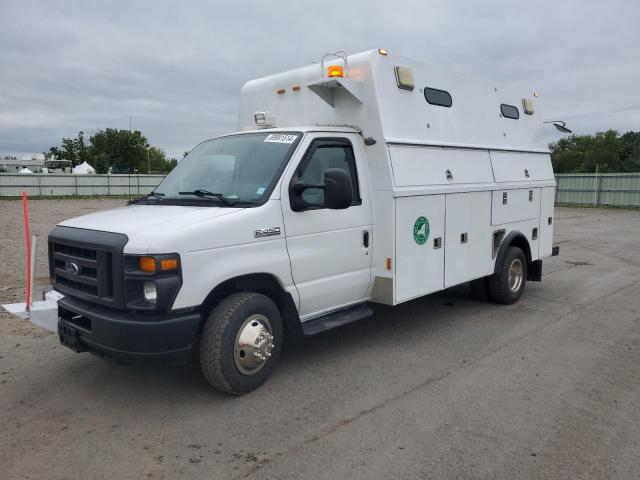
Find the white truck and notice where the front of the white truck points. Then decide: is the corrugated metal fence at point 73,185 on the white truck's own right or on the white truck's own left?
on the white truck's own right

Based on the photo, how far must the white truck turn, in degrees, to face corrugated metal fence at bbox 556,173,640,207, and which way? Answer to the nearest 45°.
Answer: approximately 180°

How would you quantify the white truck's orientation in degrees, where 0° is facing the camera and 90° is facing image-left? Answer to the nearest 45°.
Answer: approximately 45°
